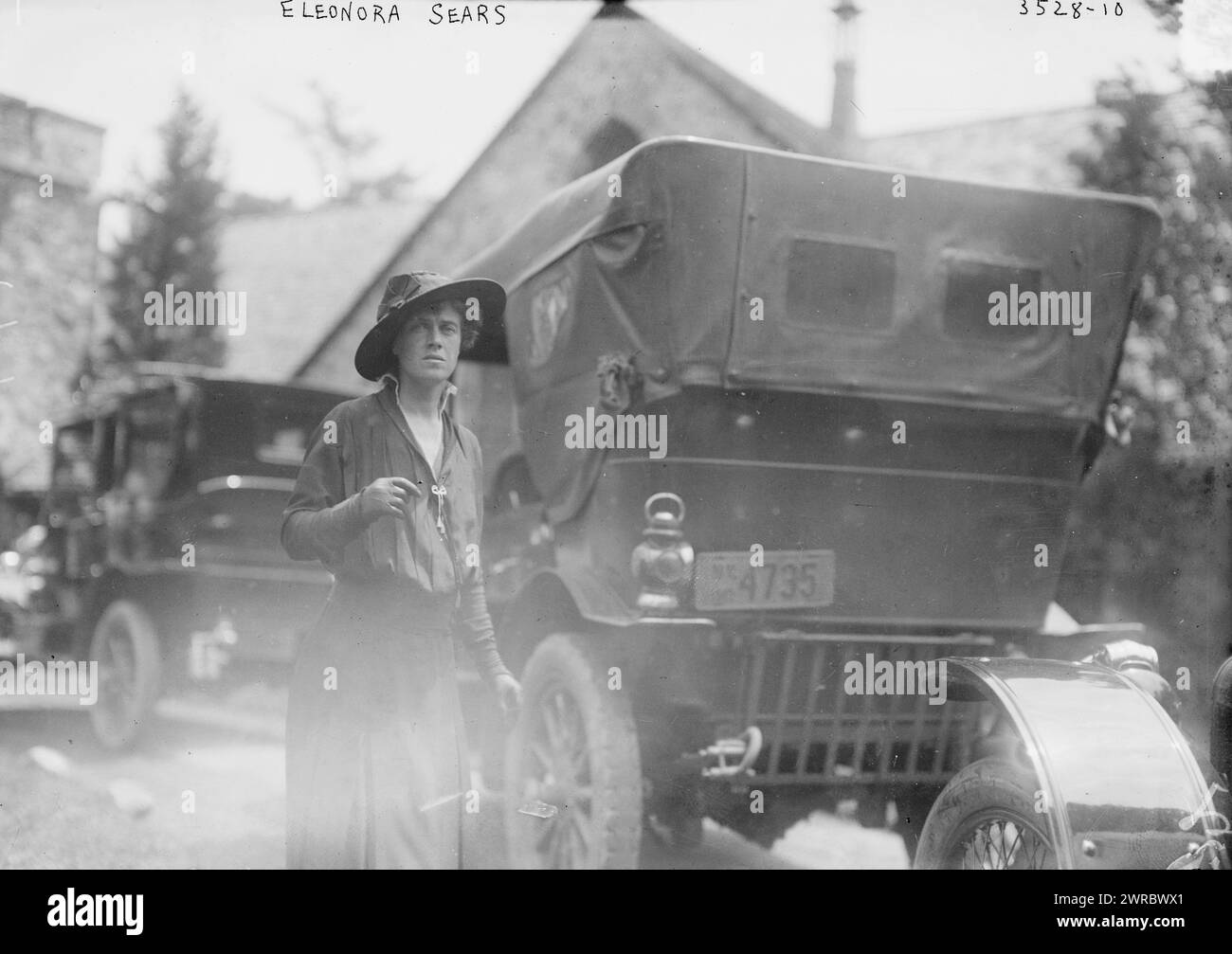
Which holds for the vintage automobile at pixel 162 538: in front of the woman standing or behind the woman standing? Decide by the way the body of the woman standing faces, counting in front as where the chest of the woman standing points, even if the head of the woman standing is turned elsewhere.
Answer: behind

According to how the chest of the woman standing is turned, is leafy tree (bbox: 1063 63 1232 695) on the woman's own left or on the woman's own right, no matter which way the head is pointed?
on the woman's own left

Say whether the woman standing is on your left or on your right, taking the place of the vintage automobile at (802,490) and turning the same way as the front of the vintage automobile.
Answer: on your left

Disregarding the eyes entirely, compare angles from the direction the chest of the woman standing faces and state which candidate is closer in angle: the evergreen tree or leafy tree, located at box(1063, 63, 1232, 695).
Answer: the leafy tree

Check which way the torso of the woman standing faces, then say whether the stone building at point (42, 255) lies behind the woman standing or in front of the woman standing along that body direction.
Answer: behind

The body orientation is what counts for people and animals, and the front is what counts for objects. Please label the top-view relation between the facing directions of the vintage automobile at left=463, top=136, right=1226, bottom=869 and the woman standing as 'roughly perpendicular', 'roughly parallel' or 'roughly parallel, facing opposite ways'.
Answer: roughly parallel, facing opposite ways

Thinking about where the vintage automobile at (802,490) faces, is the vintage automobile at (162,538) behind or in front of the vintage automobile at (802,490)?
in front

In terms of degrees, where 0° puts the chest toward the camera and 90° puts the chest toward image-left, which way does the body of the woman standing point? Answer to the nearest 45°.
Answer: approximately 315°
